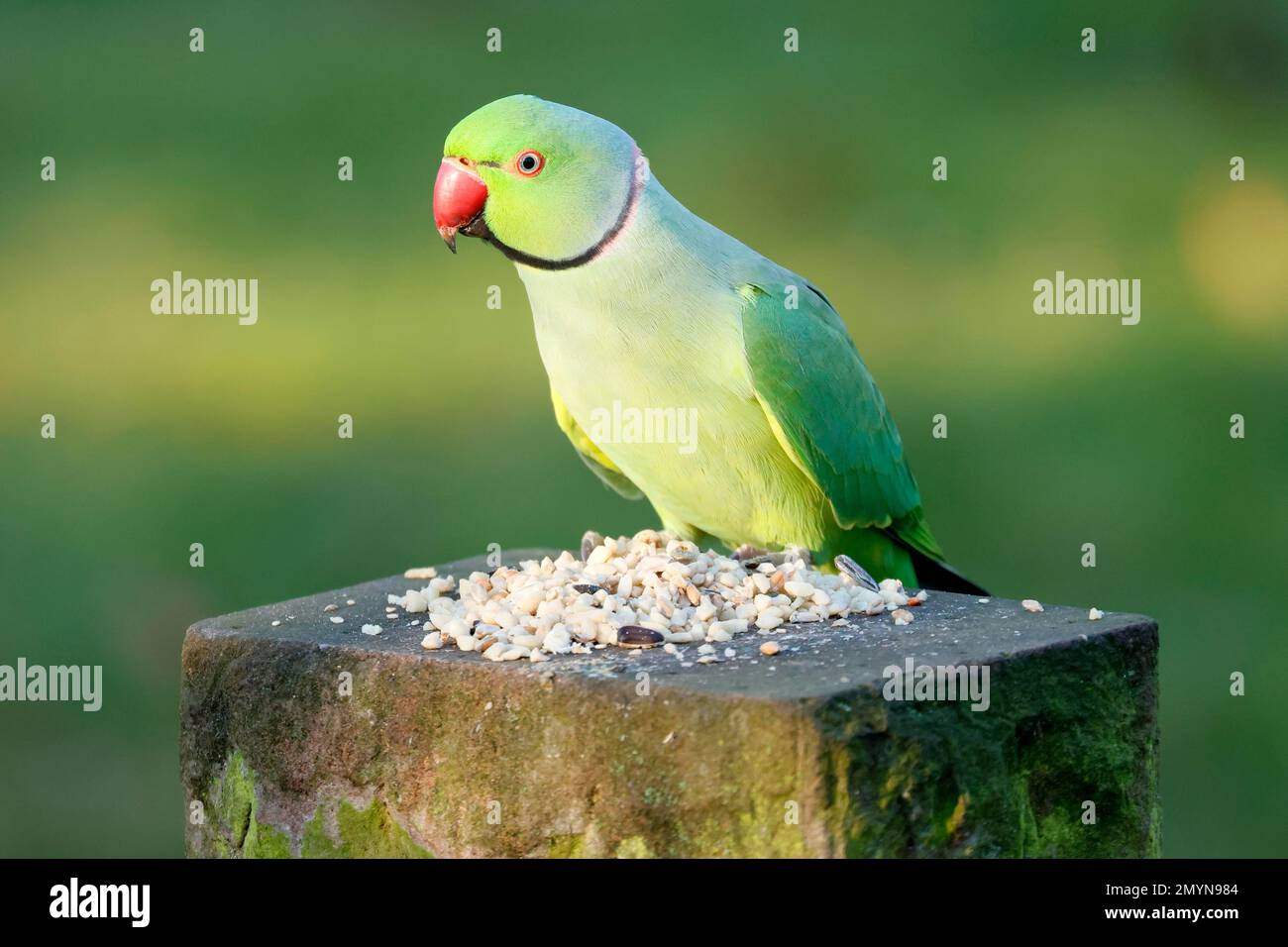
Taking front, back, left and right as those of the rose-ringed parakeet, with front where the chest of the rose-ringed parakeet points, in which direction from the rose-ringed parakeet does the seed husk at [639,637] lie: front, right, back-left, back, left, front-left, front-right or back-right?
front-left

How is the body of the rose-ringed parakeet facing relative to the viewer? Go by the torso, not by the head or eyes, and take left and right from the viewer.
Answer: facing the viewer and to the left of the viewer
